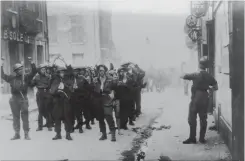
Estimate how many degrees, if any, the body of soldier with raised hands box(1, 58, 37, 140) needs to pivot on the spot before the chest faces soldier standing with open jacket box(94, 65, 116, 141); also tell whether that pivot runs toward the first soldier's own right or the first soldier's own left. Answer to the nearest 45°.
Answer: approximately 90° to the first soldier's own left

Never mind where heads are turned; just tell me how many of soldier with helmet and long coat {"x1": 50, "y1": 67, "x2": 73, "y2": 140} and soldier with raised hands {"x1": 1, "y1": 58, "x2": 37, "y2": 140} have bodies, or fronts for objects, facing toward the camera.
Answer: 2

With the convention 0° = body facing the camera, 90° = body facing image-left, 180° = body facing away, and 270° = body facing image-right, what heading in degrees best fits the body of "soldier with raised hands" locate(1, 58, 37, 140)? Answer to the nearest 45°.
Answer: approximately 0°
